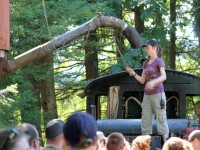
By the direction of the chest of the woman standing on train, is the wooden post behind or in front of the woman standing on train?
in front

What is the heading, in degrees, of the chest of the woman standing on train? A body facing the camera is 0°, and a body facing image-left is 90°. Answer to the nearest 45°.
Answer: approximately 45°
